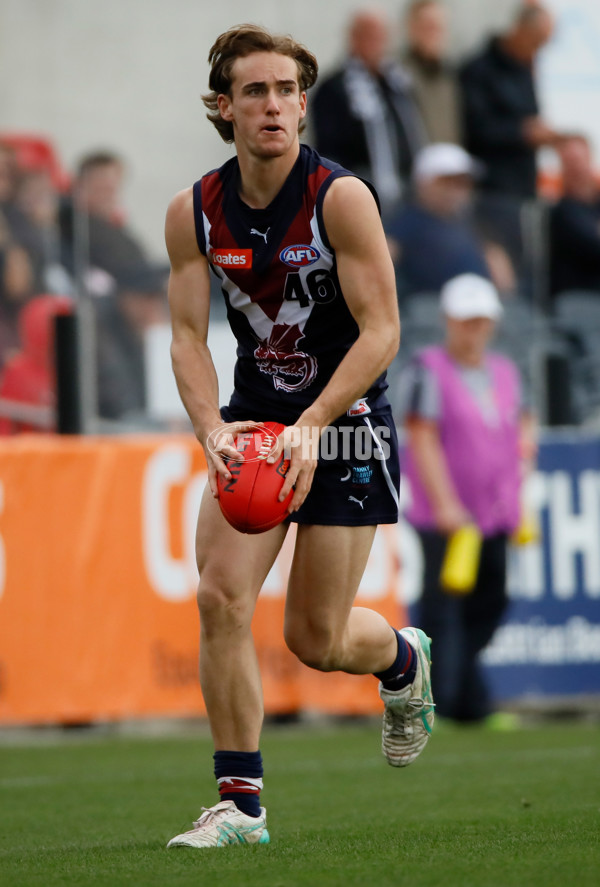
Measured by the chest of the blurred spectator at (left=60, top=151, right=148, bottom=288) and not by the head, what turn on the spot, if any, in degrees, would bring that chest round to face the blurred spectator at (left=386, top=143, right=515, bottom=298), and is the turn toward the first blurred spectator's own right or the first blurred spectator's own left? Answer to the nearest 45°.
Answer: approximately 90° to the first blurred spectator's own left

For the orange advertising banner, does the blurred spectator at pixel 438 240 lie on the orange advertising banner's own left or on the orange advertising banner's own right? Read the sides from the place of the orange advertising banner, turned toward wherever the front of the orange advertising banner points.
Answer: on the orange advertising banner's own left

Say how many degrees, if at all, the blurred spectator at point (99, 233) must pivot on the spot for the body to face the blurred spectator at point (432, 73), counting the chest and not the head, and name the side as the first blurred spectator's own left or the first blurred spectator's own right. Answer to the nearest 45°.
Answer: approximately 135° to the first blurred spectator's own left

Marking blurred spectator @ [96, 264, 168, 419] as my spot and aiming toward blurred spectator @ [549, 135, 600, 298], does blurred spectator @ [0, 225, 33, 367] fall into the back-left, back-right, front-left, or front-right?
back-left

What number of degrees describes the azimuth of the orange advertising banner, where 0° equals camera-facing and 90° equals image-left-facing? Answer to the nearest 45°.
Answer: approximately 0°
